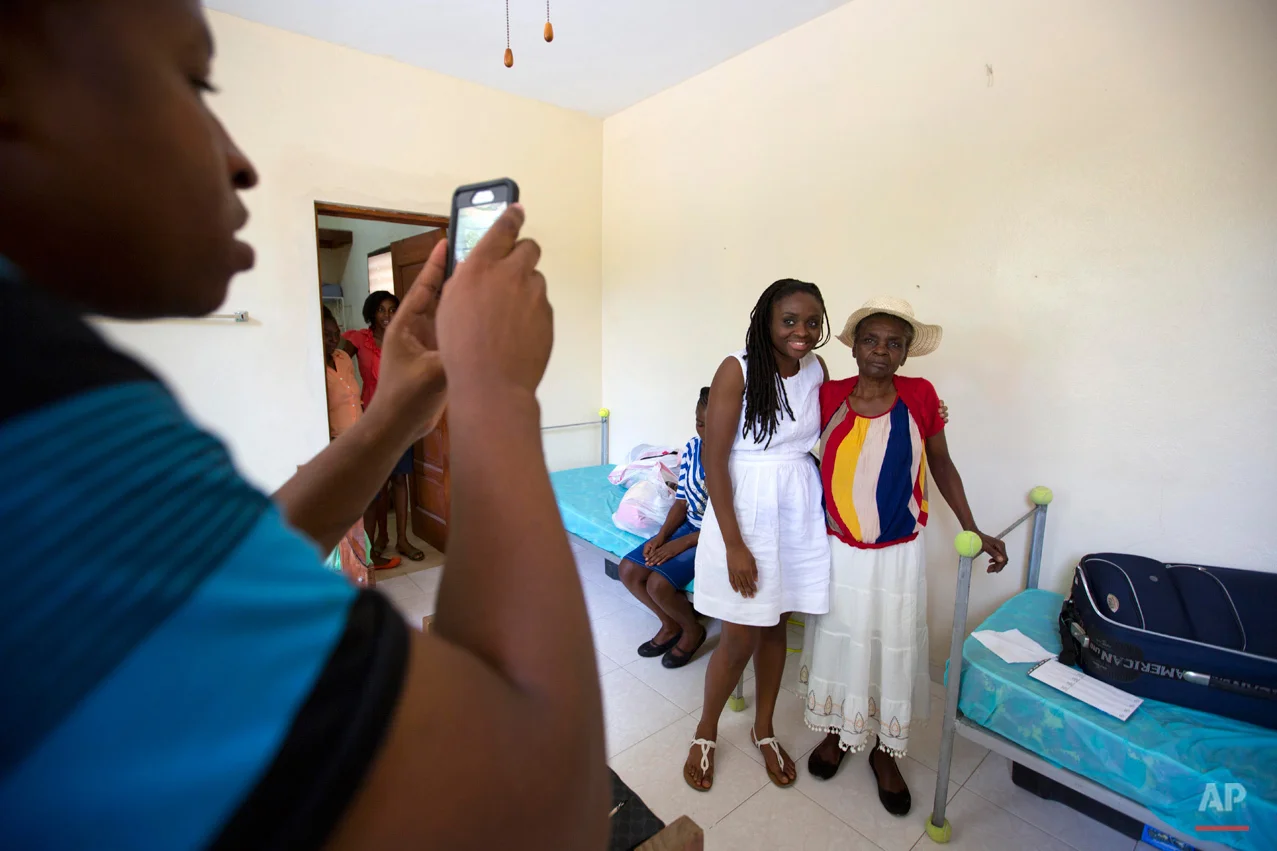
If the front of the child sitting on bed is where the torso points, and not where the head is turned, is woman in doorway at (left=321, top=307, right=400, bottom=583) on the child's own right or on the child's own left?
on the child's own right

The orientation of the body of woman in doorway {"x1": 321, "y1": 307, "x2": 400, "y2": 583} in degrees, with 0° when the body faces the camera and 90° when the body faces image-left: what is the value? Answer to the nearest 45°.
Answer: approximately 315°

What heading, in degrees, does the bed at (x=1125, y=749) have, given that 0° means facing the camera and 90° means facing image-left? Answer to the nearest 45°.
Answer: approximately 315°

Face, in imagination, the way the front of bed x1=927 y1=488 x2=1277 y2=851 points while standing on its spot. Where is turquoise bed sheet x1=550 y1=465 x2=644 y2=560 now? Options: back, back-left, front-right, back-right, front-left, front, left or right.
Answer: back-right

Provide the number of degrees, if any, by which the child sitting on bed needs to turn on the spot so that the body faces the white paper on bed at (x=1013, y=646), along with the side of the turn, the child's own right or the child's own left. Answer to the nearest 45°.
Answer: approximately 90° to the child's own left

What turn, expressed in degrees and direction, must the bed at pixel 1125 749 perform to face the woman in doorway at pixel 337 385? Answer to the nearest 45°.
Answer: approximately 135° to its right

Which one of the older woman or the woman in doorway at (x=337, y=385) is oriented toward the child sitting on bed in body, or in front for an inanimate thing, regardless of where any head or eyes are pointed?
the woman in doorway

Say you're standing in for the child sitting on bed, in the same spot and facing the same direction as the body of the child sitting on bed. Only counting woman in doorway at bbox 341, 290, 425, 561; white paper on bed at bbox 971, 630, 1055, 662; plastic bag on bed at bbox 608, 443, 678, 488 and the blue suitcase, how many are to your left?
2
